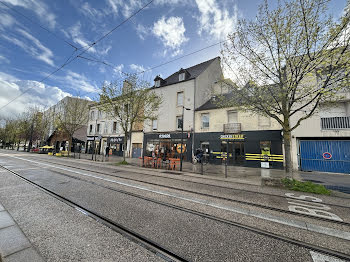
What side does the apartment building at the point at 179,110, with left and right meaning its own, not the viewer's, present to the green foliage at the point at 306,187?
left

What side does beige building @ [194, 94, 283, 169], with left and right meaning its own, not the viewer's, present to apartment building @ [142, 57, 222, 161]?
right

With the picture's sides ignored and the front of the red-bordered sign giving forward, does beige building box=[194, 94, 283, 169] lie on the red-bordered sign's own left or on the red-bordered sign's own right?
on the red-bordered sign's own right

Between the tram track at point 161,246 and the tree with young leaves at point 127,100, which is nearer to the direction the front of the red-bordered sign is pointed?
the tram track

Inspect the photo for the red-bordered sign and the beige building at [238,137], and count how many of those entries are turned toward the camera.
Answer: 2

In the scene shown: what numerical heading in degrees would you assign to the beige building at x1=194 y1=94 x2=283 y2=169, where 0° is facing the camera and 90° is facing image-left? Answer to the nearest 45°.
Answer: approximately 0°

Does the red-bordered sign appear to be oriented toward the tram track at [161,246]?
yes

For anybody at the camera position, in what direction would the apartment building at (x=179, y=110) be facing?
facing the viewer and to the left of the viewer

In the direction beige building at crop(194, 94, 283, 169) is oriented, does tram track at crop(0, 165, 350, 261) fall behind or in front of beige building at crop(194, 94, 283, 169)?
in front
